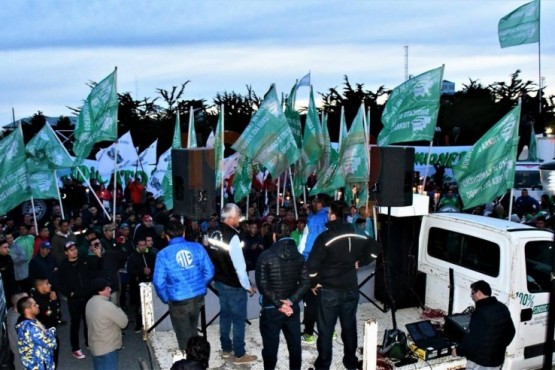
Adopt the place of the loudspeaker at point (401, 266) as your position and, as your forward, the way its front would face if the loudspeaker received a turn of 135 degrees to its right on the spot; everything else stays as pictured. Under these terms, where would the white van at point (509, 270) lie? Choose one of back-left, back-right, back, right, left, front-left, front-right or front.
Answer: front

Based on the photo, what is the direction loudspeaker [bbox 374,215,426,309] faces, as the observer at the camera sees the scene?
facing away from the viewer

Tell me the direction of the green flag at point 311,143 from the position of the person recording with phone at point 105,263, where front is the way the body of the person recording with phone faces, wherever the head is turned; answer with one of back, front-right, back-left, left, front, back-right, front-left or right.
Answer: left

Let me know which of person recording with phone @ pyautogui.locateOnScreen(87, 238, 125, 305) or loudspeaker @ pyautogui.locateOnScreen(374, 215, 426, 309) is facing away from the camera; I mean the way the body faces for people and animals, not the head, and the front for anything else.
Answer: the loudspeaker

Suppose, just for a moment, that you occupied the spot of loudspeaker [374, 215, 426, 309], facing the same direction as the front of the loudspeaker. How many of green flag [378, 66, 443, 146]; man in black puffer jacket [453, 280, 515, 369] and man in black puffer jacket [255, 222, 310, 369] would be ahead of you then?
1

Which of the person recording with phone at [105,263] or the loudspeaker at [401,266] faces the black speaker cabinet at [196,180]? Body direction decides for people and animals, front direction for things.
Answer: the person recording with phone

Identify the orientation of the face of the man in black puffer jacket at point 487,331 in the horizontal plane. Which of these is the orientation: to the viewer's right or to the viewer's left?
to the viewer's left

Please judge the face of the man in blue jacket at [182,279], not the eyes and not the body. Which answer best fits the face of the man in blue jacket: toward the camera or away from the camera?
away from the camera

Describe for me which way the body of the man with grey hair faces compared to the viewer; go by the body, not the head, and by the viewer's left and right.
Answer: facing away from the viewer and to the right of the viewer

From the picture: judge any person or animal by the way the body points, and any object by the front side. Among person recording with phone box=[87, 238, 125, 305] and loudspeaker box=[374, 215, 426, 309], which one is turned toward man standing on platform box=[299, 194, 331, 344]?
the person recording with phone
